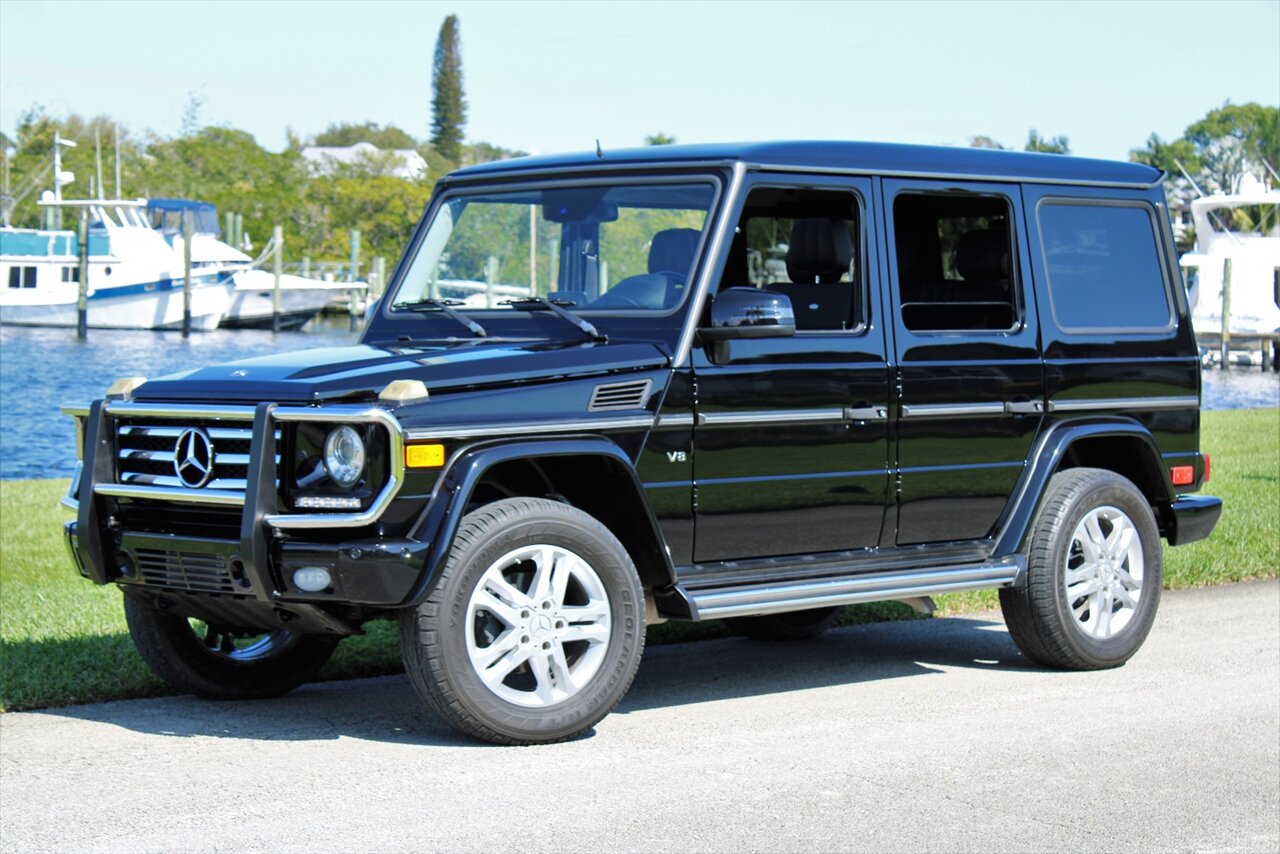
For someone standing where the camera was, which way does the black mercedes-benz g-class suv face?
facing the viewer and to the left of the viewer
